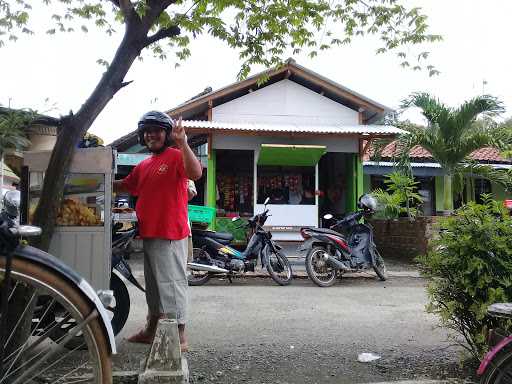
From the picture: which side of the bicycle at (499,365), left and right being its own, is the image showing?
right

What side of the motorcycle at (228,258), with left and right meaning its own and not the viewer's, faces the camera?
right

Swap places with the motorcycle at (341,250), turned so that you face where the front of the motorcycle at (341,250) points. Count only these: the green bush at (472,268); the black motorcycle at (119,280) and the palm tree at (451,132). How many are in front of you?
1

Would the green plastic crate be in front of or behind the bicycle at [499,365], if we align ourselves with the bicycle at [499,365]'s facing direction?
behind
